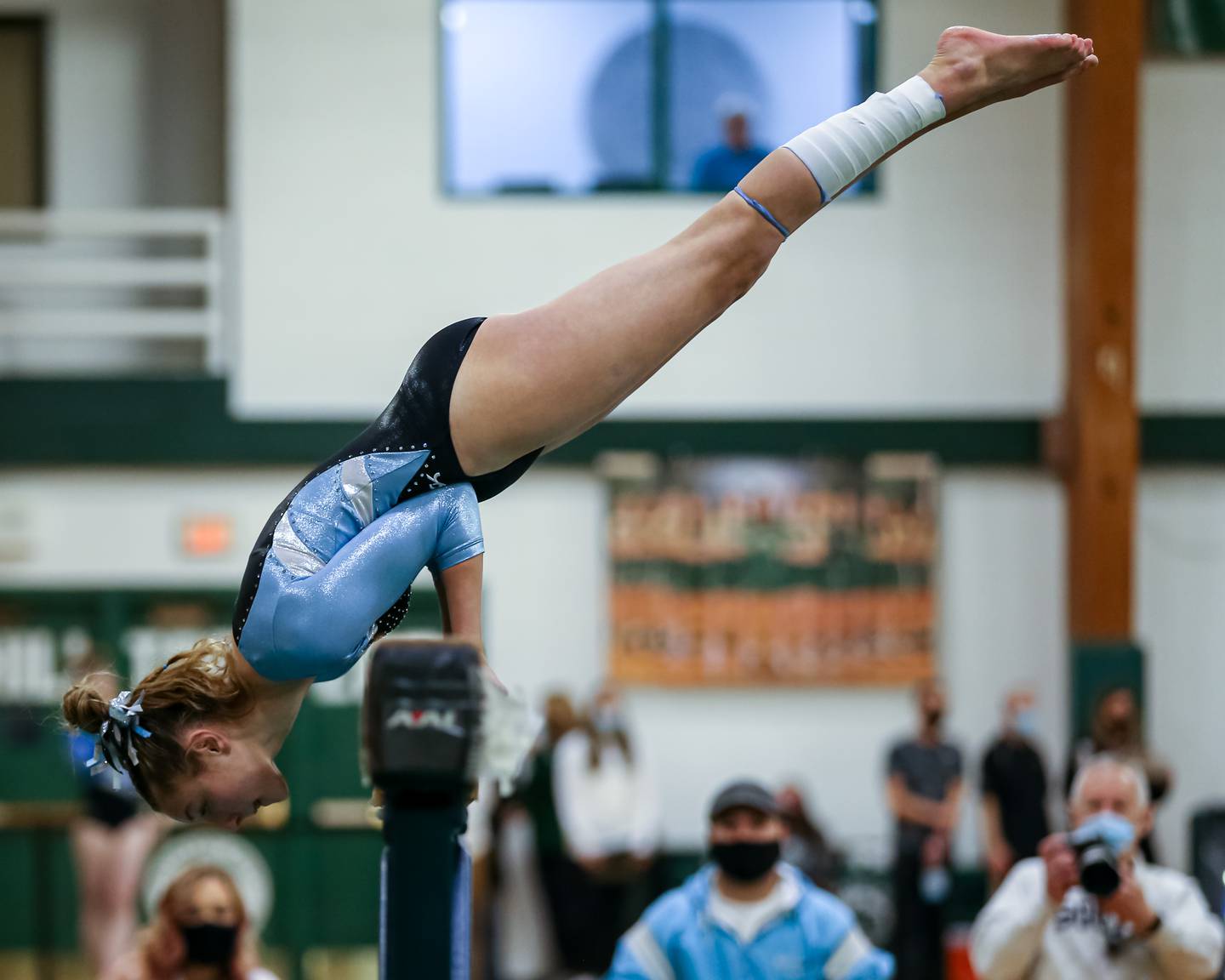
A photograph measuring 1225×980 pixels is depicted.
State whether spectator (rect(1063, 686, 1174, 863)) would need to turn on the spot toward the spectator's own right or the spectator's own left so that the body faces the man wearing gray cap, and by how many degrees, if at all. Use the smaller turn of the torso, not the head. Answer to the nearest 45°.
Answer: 0° — they already face them

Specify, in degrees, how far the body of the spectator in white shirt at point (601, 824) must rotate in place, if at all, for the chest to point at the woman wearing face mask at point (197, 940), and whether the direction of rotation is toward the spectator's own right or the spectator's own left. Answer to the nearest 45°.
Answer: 0° — they already face them

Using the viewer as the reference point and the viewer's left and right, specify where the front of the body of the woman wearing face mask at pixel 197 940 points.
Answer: facing the viewer

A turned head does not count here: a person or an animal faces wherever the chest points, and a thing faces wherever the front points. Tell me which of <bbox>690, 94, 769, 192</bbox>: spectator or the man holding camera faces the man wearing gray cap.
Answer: the spectator

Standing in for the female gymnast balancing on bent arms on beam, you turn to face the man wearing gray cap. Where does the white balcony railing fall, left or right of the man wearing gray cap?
left

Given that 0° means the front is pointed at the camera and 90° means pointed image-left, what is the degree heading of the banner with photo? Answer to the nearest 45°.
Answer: approximately 0°

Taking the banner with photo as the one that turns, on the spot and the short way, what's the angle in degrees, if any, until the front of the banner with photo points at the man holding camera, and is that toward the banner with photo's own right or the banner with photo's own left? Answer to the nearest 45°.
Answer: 0° — it already faces them

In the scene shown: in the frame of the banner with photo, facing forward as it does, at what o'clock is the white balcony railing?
The white balcony railing is roughly at 3 o'clock from the banner with photo.
